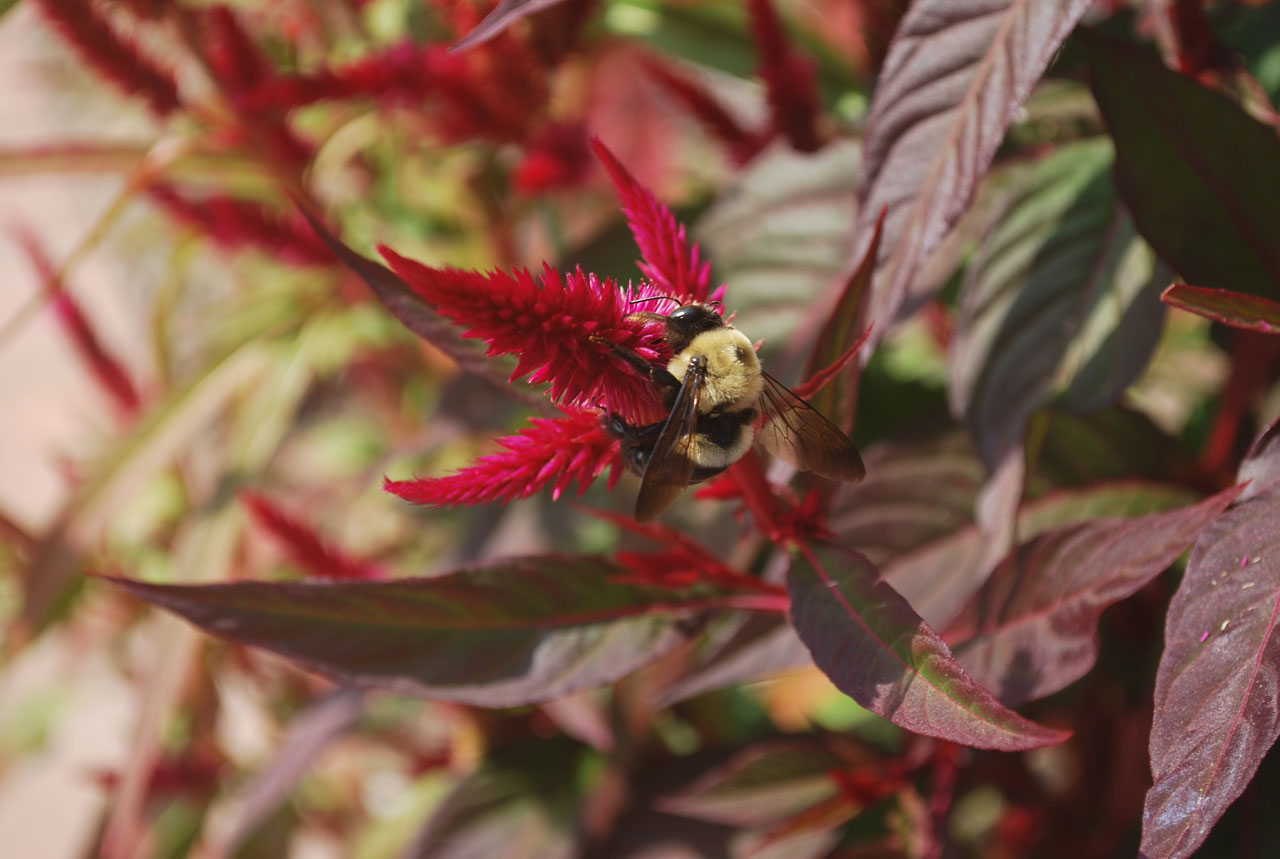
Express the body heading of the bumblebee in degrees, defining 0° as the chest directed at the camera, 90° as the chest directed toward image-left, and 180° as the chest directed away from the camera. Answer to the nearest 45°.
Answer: approximately 135°
